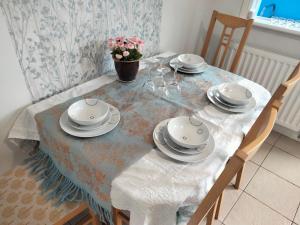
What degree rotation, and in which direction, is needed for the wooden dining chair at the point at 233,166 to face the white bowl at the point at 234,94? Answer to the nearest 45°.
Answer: approximately 90° to its right

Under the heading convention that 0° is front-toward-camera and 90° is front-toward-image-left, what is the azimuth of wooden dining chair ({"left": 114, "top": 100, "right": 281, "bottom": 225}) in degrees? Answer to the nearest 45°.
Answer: approximately 90°

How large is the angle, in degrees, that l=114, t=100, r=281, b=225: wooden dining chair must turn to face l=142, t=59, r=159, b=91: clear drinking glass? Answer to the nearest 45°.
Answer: approximately 45° to its right
